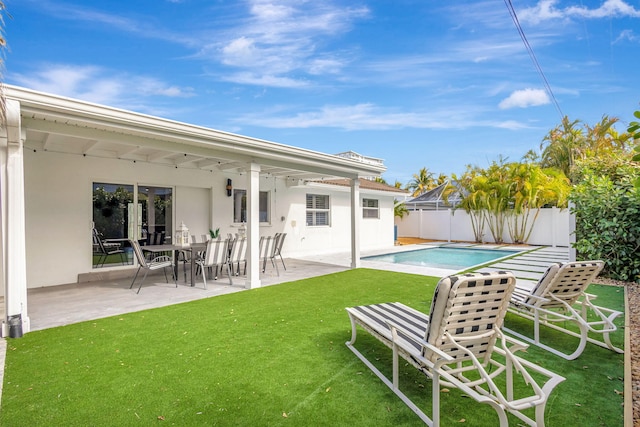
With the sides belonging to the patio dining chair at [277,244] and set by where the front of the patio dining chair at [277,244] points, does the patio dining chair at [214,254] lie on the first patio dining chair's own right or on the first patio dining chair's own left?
on the first patio dining chair's own left

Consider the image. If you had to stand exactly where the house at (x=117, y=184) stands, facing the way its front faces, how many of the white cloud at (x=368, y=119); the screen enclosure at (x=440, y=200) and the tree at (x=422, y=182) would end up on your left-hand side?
3

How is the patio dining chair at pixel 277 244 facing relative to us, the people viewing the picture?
facing to the left of the viewer

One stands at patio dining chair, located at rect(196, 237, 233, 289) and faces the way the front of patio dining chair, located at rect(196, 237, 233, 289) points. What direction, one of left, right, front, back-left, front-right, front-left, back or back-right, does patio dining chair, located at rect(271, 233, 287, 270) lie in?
right

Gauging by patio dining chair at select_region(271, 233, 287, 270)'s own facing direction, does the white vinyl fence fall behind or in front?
behind

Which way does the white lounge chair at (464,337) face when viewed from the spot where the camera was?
facing away from the viewer and to the left of the viewer

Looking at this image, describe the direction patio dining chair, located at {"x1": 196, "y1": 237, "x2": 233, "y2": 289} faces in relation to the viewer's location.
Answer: facing away from the viewer and to the left of the viewer

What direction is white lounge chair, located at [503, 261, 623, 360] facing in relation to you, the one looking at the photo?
facing away from the viewer and to the left of the viewer

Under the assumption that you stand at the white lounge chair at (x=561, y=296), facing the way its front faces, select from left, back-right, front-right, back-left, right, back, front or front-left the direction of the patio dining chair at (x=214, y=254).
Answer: front-left

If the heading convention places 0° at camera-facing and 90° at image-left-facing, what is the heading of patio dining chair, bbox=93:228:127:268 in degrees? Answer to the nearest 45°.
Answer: approximately 270°
